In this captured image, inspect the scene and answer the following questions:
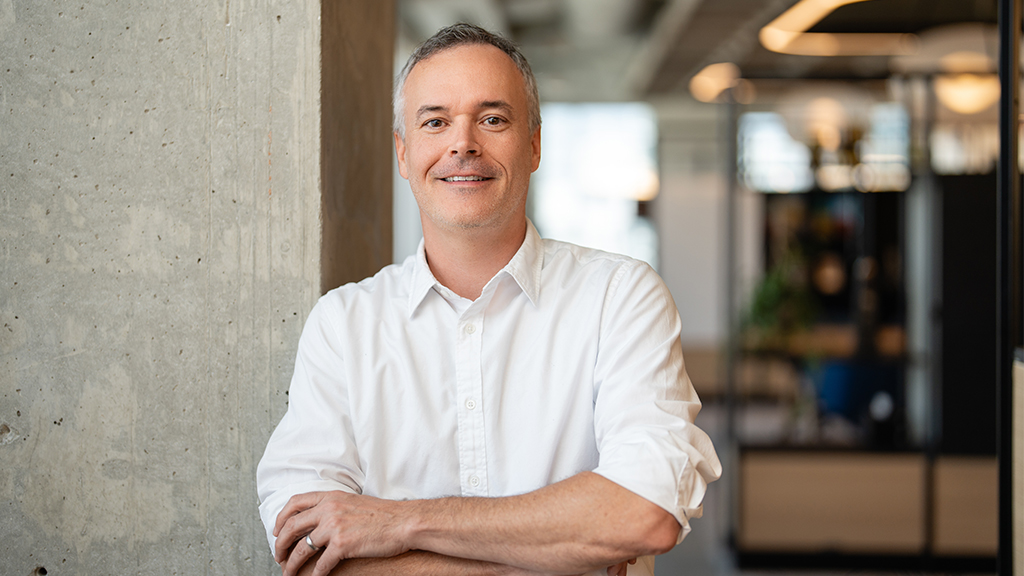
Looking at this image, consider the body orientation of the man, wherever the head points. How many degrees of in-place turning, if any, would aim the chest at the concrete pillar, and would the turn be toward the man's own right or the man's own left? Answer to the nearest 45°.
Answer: approximately 90° to the man's own right

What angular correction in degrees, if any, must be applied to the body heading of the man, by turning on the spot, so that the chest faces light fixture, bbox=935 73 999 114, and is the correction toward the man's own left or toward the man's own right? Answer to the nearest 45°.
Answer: approximately 135° to the man's own left

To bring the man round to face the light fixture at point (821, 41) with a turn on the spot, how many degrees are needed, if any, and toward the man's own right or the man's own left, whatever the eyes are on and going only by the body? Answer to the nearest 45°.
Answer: approximately 135° to the man's own left

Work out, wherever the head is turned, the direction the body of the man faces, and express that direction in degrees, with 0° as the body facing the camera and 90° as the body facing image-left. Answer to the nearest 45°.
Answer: approximately 0°

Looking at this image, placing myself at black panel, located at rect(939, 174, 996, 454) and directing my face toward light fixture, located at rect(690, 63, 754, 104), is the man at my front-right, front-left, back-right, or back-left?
back-left

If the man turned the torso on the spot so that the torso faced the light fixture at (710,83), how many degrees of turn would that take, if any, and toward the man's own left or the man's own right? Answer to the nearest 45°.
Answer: approximately 180°

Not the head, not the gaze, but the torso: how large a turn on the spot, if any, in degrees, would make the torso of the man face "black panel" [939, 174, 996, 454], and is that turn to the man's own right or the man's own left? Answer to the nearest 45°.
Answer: approximately 135° to the man's own left
